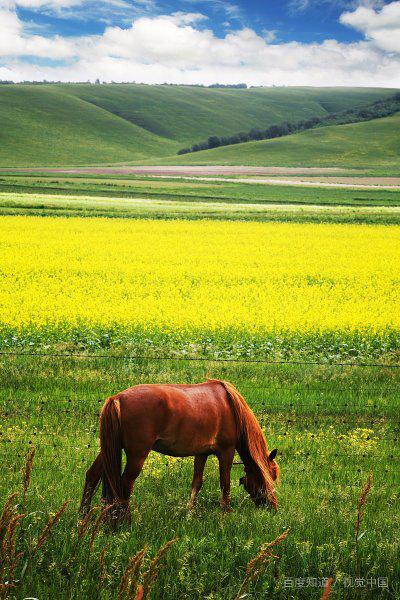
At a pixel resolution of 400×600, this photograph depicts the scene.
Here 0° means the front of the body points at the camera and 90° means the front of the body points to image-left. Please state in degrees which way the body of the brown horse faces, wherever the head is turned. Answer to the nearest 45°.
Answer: approximately 270°
